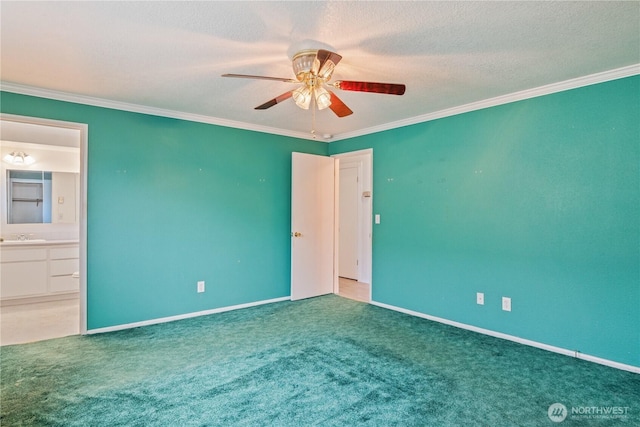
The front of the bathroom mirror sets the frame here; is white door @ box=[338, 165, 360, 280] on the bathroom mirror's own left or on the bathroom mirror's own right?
on the bathroom mirror's own left

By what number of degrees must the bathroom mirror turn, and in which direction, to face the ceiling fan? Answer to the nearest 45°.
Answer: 0° — it already faces it

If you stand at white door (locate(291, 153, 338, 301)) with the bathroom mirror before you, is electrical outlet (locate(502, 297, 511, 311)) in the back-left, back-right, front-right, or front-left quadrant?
back-left

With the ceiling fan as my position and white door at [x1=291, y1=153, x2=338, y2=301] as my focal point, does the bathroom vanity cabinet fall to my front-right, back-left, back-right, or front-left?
front-left

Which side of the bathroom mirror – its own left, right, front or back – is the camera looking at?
front
